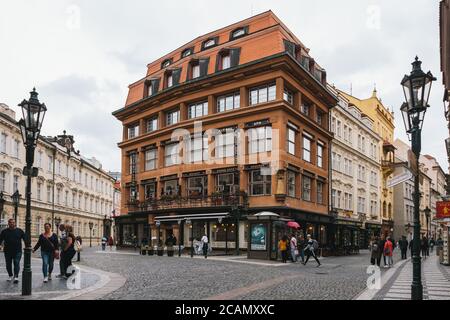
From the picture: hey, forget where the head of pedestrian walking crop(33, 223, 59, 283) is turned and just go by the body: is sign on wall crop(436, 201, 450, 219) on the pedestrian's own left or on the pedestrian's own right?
on the pedestrian's own left

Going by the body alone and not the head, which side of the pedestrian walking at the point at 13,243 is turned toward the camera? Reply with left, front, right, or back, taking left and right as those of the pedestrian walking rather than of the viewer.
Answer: front

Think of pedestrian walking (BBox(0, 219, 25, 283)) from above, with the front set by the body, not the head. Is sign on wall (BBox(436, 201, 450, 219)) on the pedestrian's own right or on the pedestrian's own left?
on the pedestrian's own left

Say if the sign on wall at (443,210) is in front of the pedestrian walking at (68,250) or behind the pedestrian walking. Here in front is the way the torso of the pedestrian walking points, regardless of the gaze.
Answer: behind

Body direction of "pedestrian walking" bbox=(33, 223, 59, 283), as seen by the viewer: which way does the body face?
toward the camera

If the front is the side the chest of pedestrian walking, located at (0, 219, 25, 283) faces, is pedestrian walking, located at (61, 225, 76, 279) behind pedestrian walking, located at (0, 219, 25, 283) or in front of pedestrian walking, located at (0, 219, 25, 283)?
behind
